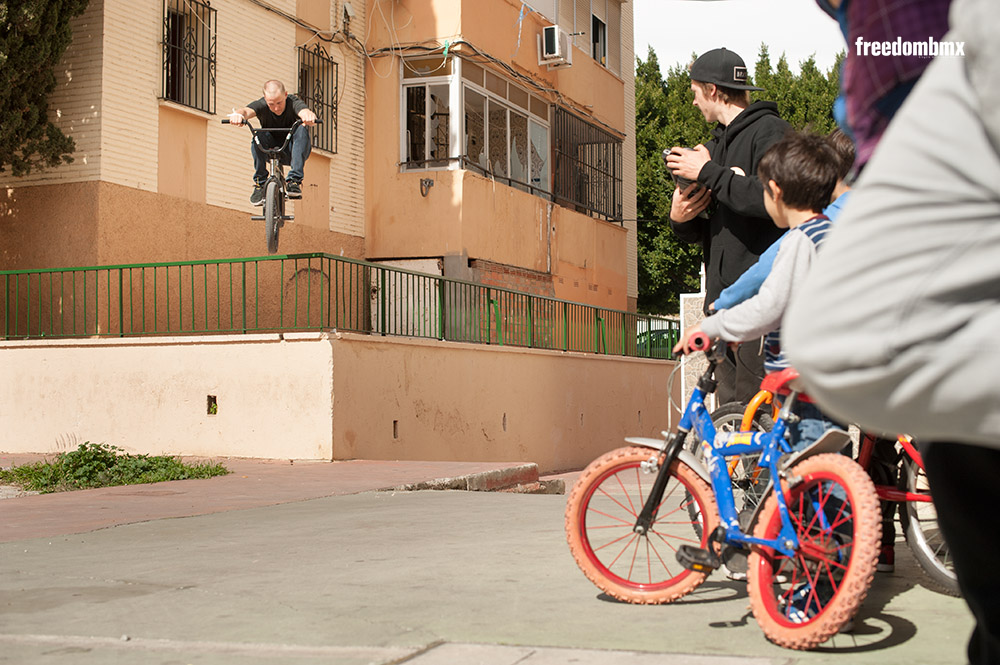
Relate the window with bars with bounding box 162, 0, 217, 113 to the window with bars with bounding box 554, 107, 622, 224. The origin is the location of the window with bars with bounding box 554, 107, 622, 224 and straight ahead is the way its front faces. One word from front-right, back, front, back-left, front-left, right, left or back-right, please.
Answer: right

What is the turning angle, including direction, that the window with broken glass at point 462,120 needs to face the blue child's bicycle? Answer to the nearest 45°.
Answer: approximately 45° to its right

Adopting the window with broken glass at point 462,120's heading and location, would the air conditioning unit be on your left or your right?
on your left

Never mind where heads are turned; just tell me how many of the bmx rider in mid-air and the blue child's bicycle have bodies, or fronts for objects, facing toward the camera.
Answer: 1

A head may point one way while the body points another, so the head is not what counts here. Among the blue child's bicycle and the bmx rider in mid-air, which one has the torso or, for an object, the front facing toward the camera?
the bmx rider in mid-air

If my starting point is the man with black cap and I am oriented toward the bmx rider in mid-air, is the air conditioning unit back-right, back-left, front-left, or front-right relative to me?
front-right

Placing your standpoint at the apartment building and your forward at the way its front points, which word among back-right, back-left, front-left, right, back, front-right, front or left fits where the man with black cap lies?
front-right

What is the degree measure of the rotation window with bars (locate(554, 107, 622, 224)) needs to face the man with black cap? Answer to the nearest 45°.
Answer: approximately 45° to its right

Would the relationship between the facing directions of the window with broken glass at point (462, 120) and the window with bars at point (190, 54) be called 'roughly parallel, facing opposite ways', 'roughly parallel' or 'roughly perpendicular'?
roughly parallel

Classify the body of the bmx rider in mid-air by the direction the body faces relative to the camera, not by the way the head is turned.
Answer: toward the camera

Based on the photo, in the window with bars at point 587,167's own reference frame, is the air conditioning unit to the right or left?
on its right

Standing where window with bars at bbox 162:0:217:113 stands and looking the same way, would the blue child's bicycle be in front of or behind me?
in front

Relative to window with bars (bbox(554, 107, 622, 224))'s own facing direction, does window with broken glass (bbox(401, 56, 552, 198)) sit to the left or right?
on its right

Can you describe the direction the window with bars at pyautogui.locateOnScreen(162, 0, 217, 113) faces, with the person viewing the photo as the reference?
facing the viewer and to the right of the viewer

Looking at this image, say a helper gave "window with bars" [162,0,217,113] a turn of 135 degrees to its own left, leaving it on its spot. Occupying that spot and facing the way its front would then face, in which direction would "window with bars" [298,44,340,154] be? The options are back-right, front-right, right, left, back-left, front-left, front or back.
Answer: front-right

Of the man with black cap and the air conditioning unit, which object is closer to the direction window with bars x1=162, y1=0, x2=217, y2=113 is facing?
the man with black cap
